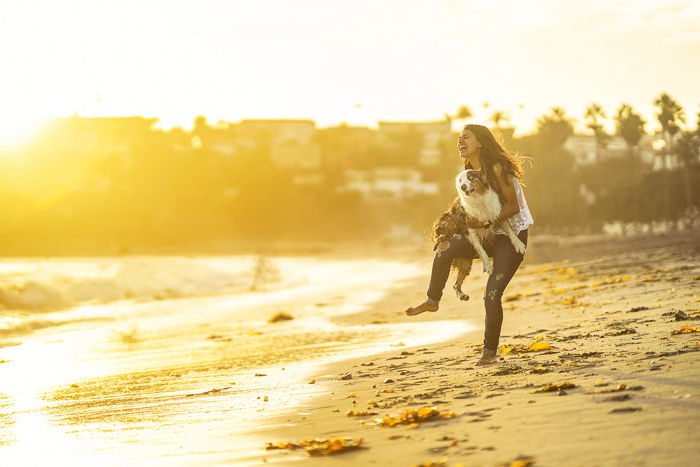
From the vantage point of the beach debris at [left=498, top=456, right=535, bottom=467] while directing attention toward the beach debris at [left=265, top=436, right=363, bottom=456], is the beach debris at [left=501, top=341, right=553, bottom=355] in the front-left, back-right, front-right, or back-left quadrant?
front-right

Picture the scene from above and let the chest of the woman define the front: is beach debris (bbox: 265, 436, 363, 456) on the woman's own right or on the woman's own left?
on the woman's own left

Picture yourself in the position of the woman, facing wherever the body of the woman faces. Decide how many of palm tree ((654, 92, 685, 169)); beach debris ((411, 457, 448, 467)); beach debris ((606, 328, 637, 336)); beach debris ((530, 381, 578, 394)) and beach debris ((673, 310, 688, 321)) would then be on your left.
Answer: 2

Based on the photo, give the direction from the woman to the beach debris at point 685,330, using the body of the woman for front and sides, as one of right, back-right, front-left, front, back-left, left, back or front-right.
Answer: back

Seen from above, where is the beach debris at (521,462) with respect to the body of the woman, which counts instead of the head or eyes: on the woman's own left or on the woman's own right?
on the woman's own left

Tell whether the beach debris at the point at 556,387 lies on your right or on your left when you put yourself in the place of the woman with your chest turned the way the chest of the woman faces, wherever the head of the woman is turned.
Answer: on your left

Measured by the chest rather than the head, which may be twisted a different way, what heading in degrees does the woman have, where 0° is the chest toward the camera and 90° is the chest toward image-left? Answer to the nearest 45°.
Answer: approximately 90°

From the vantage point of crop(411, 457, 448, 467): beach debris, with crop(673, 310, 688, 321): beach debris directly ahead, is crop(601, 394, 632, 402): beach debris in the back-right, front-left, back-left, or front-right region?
front-right
